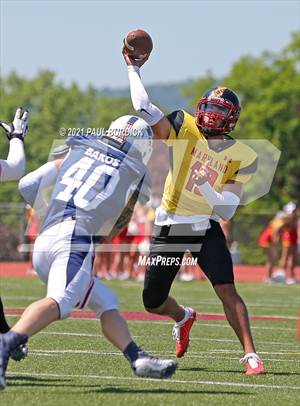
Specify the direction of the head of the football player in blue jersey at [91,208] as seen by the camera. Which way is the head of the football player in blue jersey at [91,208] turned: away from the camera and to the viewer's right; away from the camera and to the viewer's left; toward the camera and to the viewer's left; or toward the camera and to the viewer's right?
away from the camera and to the viewer's right

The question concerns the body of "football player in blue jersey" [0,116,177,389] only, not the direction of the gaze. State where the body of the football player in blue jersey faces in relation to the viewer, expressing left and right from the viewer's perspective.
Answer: facing away from the viewer and to the right of the viewer

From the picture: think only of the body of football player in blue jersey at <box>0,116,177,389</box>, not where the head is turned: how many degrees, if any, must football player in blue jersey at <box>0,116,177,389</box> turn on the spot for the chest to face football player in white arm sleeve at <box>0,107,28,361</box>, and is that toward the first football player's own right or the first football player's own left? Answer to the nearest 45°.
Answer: approximately 135° to the first football player's own left

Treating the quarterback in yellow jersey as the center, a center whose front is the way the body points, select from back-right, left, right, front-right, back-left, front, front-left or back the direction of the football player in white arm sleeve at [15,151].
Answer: front-right

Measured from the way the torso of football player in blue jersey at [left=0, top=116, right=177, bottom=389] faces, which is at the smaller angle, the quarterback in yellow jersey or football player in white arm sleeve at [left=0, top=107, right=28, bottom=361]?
the quarterback in yellow jersey

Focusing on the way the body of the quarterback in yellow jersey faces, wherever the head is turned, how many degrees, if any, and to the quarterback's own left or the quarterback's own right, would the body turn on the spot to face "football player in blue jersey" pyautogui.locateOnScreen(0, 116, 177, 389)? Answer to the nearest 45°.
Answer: approximately 45° to the quarterback's own right

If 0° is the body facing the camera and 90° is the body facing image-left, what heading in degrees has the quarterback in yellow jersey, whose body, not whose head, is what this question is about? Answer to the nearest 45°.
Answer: approximately 0°

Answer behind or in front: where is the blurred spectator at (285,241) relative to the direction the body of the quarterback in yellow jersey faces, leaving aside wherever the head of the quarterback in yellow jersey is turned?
behind
